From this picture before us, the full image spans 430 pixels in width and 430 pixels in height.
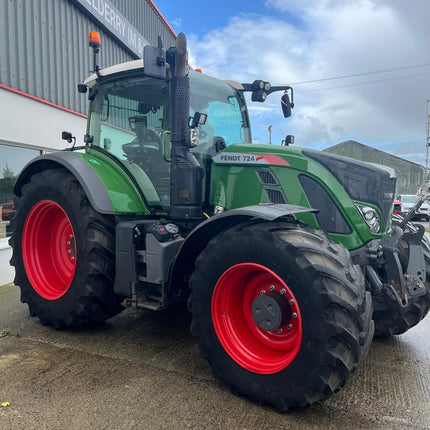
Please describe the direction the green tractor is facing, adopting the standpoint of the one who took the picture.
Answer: facing the viewer and to the right of the viewer

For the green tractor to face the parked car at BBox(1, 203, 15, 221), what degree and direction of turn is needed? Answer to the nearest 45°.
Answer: approximately 180°
